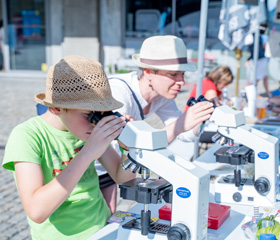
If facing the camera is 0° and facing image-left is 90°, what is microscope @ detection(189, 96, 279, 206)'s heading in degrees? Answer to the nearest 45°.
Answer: approximately 90°

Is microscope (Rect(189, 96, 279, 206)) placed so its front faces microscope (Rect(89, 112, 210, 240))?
no

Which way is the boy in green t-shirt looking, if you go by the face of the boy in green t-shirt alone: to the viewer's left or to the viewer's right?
to the viewer's right

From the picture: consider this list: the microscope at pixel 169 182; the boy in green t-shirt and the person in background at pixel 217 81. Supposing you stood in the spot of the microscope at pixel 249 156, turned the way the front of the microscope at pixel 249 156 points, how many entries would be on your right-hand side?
1

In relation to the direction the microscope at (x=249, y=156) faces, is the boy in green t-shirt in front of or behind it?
in front

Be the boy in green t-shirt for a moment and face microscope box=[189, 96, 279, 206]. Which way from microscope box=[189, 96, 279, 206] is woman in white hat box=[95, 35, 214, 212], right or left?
left

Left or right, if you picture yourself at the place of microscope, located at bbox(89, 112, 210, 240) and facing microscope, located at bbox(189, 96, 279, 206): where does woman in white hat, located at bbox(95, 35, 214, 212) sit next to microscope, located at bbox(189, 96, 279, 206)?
left

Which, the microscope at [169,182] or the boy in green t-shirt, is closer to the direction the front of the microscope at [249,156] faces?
the boy in green t-shirt

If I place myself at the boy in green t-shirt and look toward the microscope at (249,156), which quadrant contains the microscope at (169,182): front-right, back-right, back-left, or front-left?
front-right

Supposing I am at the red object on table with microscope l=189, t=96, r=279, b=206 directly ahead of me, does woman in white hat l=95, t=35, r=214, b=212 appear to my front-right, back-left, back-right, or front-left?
front-left

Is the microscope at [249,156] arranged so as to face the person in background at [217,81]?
no

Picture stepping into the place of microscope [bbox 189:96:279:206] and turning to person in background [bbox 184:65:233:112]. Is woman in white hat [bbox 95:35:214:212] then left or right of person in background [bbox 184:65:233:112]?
left
